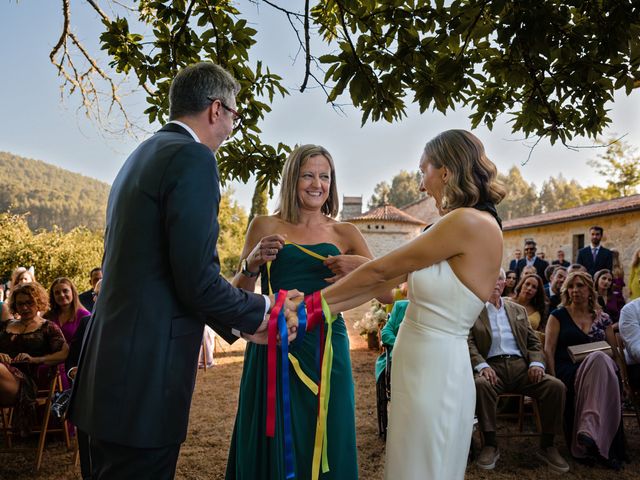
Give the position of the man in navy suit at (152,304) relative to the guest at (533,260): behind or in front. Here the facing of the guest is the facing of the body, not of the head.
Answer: in front

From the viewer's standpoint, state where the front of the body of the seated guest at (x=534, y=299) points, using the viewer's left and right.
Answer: facing the viewer and to the left of the viewer

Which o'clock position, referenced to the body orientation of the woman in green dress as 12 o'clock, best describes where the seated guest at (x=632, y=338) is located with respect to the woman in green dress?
The seated guest is roughly at 8 o'clock from the woman in green dress.

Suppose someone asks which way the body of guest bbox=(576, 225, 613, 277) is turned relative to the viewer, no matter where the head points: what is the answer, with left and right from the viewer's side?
facing the viewer

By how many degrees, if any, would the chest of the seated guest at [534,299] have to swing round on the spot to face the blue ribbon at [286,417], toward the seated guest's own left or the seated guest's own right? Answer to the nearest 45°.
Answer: approximately 45° to the seated guest's own left

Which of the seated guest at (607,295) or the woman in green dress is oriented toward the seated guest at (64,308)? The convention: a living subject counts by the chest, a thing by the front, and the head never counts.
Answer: the seated guest at (607,295)

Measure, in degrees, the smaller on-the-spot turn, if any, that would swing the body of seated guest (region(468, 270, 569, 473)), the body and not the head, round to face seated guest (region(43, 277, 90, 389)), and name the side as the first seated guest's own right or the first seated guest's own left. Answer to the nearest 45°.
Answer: approximately 90° to the first seated guest's own right

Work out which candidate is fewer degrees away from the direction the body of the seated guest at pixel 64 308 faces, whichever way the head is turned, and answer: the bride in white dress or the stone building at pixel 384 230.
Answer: the bride in white dress

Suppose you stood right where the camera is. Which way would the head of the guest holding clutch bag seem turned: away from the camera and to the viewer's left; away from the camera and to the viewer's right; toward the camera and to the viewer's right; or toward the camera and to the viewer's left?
toward the camera and to the viewer's left

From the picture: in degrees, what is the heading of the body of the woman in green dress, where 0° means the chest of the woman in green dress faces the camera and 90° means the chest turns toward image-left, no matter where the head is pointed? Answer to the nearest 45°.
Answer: approximately 0°

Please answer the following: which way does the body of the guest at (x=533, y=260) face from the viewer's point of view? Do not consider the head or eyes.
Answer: toward the camera

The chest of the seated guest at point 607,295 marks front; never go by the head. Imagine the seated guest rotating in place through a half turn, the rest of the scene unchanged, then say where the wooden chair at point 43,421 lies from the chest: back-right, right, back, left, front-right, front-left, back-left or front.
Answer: back
